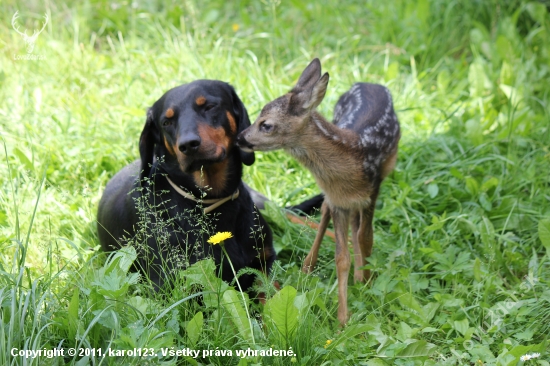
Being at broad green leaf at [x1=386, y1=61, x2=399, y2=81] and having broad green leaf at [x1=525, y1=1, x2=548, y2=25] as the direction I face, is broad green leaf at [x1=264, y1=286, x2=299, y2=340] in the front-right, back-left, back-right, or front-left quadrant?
back-right

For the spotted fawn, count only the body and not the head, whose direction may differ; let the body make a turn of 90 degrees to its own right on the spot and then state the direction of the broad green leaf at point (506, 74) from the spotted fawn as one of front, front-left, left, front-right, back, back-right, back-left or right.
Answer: right

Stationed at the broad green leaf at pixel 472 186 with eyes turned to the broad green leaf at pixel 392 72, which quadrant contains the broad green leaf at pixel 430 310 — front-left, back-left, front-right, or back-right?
back-left

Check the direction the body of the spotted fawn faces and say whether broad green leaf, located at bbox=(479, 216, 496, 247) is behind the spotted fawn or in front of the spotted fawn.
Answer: behind

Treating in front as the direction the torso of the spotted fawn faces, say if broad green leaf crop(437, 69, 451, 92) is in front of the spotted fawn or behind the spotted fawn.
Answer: behind

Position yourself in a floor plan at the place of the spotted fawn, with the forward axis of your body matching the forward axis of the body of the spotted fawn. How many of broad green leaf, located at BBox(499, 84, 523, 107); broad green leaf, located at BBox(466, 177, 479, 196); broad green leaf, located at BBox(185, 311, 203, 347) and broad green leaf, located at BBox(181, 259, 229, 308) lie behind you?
2

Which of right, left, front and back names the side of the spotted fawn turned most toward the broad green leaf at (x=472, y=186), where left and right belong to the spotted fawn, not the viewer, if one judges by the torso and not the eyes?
back

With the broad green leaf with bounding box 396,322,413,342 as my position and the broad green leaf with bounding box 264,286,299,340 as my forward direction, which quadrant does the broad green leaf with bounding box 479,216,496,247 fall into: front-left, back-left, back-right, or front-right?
back-right

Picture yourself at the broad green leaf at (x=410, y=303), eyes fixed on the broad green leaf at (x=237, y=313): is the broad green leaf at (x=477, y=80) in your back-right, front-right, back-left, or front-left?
back-right

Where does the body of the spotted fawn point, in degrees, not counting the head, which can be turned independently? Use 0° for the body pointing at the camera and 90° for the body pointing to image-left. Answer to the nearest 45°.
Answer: approximately 45°

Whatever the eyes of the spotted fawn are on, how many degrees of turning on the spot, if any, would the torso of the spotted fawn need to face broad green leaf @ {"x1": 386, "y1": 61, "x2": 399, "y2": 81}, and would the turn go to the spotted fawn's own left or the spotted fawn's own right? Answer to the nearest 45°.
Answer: approximately 135° to the spotted fawn's own right

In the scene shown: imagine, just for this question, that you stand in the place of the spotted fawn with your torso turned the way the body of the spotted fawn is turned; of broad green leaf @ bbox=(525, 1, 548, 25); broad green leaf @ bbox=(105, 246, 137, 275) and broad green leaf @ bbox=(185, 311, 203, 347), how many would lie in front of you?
2
